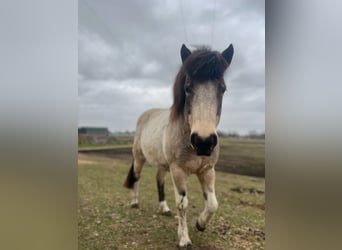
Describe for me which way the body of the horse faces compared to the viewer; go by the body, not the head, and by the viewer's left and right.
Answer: facing the viewer and to the right of the viewer
